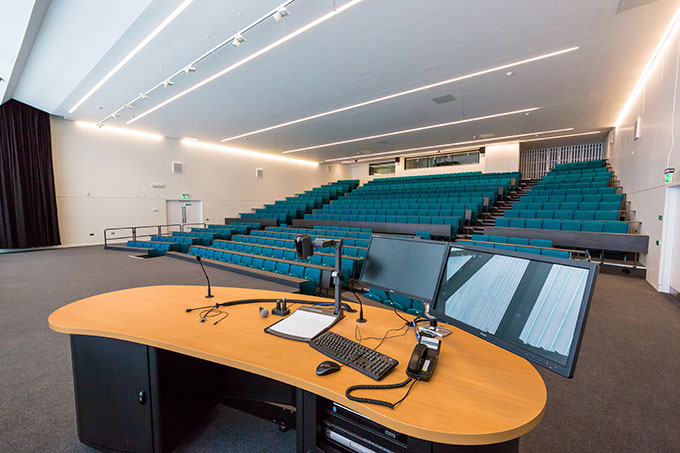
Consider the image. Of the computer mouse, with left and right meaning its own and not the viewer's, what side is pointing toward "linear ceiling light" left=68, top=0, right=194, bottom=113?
left

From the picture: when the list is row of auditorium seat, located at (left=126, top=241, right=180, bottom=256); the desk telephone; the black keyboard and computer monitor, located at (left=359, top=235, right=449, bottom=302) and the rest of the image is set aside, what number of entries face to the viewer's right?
0

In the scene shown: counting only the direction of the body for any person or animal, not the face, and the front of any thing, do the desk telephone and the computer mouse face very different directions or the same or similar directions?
very different directions

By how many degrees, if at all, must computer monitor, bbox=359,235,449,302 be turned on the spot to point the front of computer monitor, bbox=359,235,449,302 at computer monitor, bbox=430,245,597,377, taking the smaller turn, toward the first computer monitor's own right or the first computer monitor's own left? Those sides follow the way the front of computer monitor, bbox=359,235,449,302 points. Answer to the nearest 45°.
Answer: approximately 90° to the first computer monitor's own left

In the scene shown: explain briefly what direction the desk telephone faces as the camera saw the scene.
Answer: facing the viewer and to the left of the viewer

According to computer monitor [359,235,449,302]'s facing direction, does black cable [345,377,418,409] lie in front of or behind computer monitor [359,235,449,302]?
in front

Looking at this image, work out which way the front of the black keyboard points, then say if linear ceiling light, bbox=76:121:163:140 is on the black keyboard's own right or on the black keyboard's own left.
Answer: on the black keyboard's own right

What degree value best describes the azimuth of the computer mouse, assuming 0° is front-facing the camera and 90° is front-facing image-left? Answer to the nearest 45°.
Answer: approximately 225°

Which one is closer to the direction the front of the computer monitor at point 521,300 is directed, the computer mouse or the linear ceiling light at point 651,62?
the computer mouse

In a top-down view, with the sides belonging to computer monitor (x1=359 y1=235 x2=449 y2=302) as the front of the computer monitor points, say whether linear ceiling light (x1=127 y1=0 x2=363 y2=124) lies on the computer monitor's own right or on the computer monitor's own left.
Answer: on the computer monitor's own right

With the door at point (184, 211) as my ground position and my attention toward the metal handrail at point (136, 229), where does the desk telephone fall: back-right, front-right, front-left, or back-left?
front-left

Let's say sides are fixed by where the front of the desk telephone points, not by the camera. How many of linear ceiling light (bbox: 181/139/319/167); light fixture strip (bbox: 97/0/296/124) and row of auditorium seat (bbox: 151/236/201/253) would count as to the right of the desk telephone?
3
